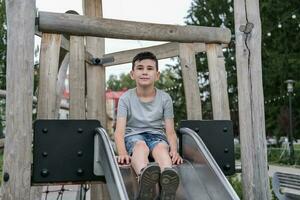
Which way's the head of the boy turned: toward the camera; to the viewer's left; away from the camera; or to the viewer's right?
toward the camera

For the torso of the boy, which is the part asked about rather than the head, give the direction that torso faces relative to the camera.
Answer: toward the camera
